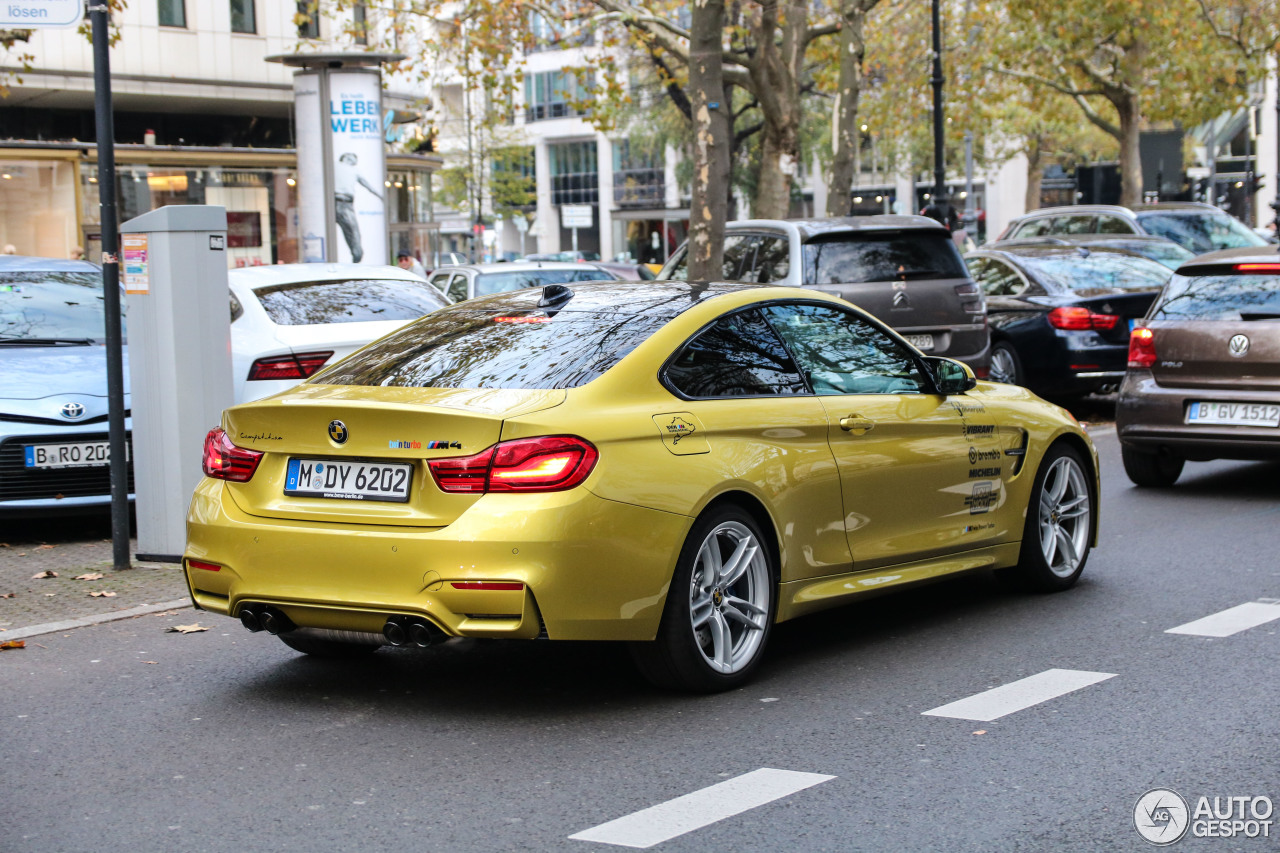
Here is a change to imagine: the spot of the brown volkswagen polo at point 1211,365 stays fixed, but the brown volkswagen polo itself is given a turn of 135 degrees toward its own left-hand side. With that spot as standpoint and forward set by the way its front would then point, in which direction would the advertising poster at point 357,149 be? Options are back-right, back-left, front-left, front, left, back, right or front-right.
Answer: right

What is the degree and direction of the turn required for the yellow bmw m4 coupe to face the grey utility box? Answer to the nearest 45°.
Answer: approximately 90° to its left

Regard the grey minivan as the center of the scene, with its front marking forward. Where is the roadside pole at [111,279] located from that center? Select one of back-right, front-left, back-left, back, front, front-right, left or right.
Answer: left

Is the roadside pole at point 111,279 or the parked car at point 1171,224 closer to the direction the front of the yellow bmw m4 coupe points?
the parked car

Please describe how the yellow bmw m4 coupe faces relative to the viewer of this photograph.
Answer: facing away from the viewer and to the right of the viewer

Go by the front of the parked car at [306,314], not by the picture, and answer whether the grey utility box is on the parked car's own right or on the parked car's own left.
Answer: on the parked car's own left

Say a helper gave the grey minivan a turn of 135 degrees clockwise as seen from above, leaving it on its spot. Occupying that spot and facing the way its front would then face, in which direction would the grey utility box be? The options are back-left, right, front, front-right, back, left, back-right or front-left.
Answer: back-right

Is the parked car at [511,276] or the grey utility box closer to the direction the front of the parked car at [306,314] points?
the parked car

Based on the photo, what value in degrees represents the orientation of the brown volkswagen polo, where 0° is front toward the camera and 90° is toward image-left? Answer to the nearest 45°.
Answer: approximately 180°

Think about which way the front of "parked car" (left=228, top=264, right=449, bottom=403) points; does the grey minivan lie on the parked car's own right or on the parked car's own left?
on the parked car's own right

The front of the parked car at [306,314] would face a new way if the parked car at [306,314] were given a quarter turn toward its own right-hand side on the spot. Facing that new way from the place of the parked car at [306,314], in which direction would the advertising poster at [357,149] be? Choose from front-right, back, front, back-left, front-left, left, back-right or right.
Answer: front-left

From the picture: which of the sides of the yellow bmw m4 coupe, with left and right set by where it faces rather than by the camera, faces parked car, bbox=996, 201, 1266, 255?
front

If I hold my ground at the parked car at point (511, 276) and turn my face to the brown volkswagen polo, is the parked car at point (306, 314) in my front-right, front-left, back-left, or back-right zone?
front-right

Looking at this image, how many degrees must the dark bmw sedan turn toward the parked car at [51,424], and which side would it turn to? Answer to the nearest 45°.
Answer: approximately 90° to its left
